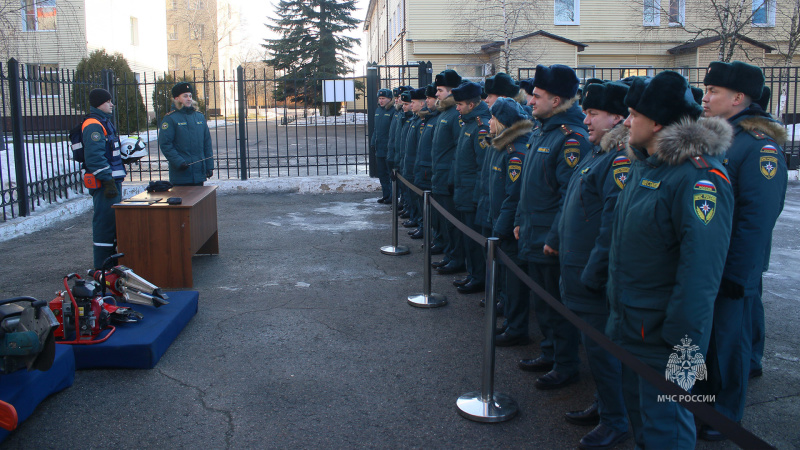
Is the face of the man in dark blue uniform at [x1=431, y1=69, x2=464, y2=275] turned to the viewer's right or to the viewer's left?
to the viewer's left

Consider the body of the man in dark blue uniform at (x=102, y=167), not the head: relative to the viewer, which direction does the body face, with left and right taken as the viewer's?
facing to the right of the viewer

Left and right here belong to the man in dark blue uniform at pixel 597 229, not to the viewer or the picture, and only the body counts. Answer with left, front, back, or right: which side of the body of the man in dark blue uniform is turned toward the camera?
left

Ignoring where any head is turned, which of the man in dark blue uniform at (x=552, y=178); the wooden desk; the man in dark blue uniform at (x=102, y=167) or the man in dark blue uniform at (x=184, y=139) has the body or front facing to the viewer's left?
the man in dark blue uniform at (x=552, y=178)

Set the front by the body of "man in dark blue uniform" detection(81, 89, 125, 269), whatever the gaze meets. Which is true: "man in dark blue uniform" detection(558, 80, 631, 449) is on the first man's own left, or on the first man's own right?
on the first man's own right

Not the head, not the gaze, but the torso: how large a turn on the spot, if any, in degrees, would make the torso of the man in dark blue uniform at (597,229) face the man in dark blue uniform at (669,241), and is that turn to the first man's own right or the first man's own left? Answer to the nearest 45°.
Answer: approximately 90° to the first man's own left

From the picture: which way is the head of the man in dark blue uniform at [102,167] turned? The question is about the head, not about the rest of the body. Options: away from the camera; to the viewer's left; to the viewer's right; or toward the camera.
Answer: to the viewer's right

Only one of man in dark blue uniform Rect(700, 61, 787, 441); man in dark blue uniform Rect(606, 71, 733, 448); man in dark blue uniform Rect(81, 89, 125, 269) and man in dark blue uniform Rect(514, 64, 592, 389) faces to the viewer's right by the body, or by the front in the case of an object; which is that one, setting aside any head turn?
man in dark blue uniform Rect(81, 89, 125, 269)

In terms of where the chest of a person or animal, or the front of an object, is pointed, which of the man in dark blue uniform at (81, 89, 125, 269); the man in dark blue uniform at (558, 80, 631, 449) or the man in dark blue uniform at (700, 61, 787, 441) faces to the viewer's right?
the man in dark blue uniform at (81, 89, 125, 269)

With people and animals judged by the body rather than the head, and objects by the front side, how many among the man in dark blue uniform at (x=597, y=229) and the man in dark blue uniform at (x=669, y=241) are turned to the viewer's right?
0

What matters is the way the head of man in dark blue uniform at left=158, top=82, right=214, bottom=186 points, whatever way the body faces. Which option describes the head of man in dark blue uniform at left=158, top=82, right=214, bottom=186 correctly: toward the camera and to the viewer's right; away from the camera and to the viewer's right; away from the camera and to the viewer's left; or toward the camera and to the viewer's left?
toward the camera and to the viewer's right

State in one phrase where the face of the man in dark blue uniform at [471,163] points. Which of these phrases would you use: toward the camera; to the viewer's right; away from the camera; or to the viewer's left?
to the viewer's left

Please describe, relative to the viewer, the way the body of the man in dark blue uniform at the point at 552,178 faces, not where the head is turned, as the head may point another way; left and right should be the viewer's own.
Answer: facing to the left of the viewer

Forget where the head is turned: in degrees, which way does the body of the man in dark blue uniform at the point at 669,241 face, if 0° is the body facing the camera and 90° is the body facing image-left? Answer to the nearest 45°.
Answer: approximately 45°

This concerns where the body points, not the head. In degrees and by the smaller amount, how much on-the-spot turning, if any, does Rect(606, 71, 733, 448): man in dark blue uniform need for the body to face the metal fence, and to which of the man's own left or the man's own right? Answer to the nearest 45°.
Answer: approximately 135° to the man's own right

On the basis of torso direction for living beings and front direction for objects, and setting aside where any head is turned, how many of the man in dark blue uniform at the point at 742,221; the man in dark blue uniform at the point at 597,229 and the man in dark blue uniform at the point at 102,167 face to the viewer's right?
1
